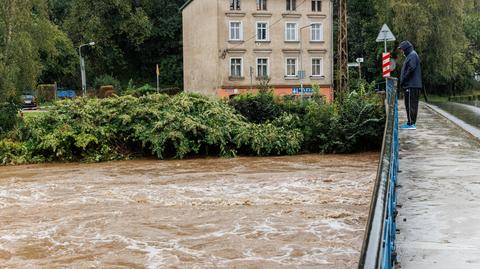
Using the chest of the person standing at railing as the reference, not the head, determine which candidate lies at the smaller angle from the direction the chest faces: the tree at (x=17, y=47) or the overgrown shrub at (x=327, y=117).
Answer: the tree

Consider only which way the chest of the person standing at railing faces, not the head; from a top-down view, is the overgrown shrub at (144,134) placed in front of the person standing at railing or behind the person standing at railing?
in front

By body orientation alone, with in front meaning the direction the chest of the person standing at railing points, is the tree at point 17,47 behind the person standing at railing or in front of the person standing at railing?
in front

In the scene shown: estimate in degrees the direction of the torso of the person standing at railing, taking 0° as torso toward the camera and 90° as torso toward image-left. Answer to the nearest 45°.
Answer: approximately 90°

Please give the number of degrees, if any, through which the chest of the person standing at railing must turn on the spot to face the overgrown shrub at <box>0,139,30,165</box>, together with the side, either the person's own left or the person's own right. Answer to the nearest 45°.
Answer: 0° — they already face it

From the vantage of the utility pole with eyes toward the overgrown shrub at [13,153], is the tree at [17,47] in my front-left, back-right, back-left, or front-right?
front-right

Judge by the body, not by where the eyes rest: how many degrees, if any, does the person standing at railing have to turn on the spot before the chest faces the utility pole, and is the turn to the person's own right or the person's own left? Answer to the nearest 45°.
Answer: approximately 90° to the person's own right
